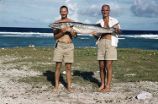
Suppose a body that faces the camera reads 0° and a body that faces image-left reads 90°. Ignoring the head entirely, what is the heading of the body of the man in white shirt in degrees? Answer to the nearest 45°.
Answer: approximately 0°
